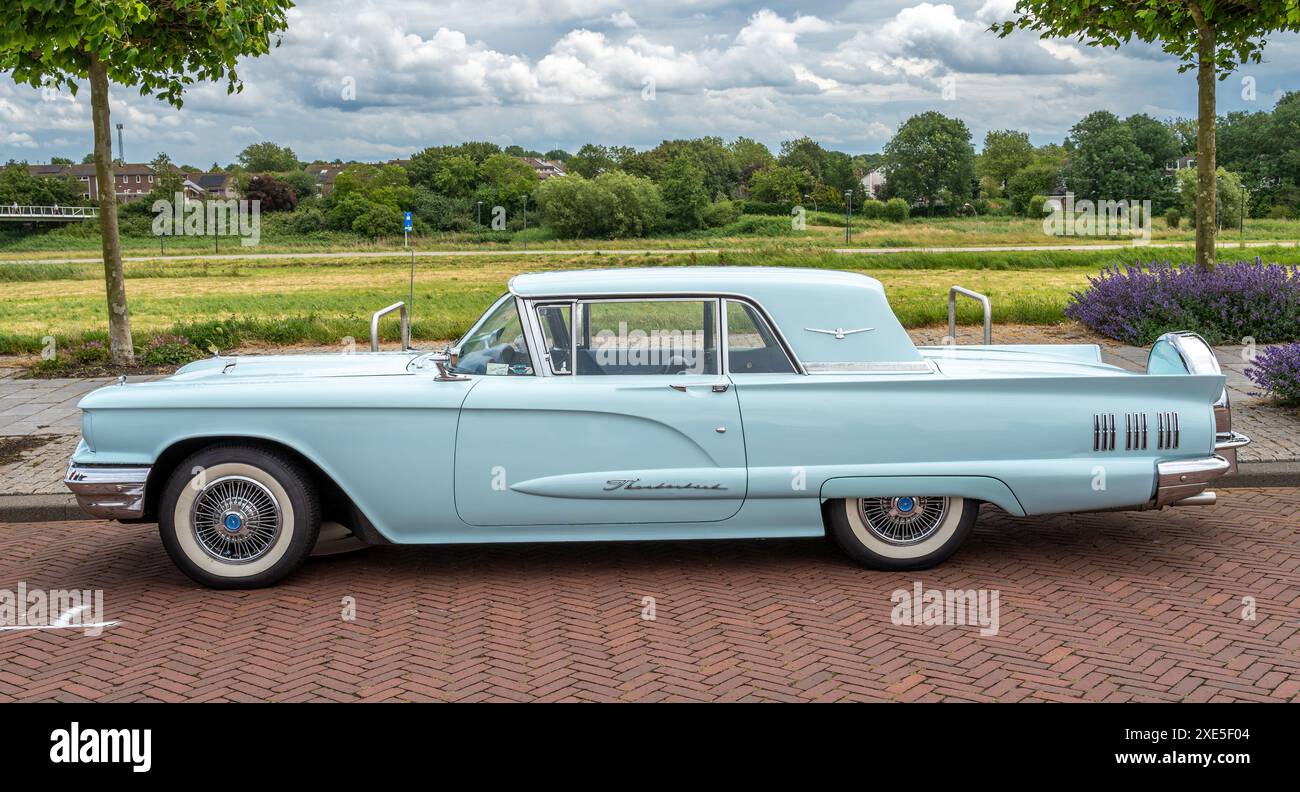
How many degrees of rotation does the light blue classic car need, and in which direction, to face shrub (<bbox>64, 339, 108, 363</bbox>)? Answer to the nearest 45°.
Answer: approximately 45° to its right

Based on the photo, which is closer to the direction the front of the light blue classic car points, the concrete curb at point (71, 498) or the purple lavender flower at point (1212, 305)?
the concrete curb

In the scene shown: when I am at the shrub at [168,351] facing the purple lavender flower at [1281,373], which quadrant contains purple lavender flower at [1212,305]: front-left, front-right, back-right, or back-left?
front-left

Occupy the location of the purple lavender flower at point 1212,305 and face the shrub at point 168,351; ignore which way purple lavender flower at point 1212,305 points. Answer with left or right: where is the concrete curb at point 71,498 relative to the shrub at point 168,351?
left

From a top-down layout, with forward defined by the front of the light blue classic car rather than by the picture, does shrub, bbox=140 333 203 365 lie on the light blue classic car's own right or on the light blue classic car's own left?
on the light blue classic car's own right

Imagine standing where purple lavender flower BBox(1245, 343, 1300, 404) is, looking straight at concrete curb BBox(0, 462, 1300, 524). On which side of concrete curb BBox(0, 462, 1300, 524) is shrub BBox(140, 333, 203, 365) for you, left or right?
right

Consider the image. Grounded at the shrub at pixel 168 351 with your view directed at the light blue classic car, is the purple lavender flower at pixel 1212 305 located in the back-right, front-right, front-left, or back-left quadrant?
front-left

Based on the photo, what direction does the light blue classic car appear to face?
to the viewer's left

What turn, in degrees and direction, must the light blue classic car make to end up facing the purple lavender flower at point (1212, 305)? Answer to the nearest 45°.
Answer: approximately 135° to its right
